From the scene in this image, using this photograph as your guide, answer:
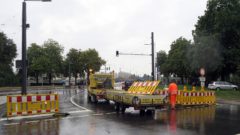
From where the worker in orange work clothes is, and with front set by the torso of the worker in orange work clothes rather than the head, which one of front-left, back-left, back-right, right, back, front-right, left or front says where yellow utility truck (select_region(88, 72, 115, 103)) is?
front-left

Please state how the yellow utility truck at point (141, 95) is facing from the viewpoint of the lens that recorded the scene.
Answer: facing away from the viewer and to the left of the viewer
